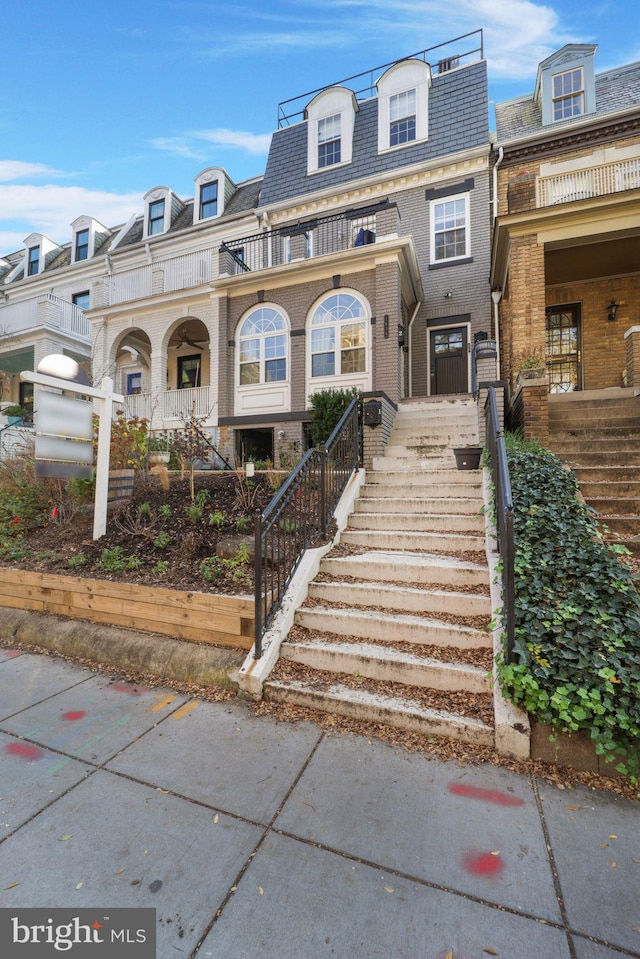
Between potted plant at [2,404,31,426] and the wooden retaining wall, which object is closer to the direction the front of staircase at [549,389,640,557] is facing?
the wooden retaining wall

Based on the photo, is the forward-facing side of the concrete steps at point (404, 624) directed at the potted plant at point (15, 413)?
no

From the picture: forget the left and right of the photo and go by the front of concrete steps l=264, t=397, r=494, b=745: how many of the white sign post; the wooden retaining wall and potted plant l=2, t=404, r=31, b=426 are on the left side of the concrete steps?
0

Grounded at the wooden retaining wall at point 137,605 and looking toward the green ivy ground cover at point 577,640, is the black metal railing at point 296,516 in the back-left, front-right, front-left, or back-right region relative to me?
front-left

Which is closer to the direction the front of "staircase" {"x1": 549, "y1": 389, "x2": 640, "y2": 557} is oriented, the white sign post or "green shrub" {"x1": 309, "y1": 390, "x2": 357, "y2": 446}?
the white sign post

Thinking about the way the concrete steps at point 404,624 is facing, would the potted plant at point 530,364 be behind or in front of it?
behind

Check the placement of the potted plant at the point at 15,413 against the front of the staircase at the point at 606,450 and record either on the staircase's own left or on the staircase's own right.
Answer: on the staircase's own right

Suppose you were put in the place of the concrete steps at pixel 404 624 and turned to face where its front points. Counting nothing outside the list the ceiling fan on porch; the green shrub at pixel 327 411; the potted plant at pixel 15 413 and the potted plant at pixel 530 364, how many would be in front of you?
0

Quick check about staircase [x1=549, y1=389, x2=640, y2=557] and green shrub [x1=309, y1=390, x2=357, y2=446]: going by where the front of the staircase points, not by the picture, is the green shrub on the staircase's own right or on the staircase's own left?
on the staircase's own right

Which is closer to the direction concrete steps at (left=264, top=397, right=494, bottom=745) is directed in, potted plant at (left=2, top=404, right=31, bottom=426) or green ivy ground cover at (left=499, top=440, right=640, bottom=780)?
the green ivy ground cover

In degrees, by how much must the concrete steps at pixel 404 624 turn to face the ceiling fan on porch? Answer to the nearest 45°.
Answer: approximately 135° to its right

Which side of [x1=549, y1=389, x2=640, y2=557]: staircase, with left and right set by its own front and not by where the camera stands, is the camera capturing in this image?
front

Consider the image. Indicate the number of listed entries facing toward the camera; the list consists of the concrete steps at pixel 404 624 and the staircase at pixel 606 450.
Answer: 2

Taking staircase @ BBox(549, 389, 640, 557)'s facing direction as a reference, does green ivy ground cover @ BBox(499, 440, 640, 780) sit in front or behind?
in front

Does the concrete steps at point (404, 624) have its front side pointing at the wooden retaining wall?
no

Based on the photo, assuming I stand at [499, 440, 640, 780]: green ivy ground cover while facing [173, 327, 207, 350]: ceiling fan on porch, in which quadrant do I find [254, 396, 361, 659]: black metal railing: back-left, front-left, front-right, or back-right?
front-left
